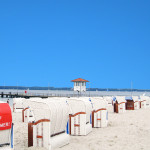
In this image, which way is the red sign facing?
toward the camera
